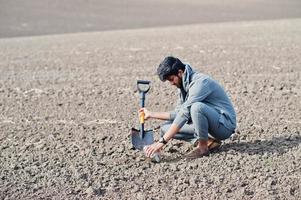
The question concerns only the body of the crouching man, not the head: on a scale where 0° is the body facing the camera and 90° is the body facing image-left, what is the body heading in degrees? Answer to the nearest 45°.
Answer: approximately 90°
